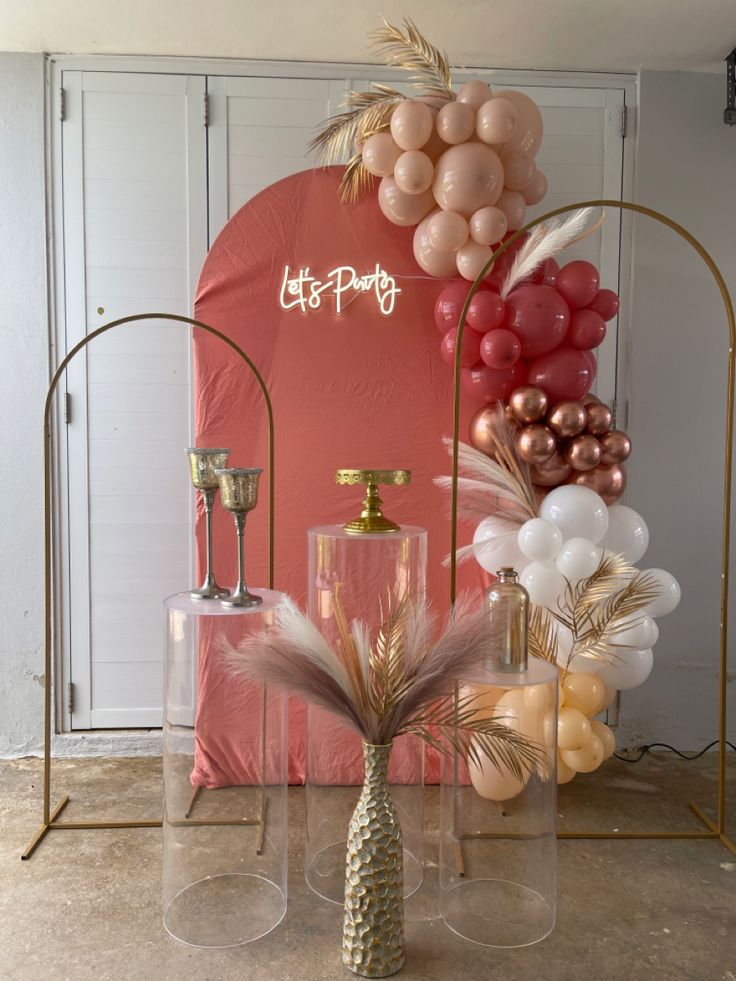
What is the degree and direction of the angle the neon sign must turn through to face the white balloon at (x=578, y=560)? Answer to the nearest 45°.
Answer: approximately 45° to its left

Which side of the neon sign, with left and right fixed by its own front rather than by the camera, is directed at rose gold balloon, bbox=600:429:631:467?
left

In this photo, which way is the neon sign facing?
toward the camera

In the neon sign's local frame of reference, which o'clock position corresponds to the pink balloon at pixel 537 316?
The pink balloon is roughly at 10 o'clock from the neon sign.

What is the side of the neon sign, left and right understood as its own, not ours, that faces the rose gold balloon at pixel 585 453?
left

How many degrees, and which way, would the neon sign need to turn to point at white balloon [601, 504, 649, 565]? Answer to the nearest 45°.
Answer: approximately 90° to its left

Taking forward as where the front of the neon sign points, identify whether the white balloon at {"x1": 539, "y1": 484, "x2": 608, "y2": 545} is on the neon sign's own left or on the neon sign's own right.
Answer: on the neon sign's own left

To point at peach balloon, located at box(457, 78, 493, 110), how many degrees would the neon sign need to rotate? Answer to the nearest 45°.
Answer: approximately 45° to its left

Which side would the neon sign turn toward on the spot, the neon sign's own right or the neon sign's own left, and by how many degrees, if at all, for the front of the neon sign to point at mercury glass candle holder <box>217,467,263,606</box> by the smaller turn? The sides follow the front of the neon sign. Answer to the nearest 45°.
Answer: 0° — it already faces it
